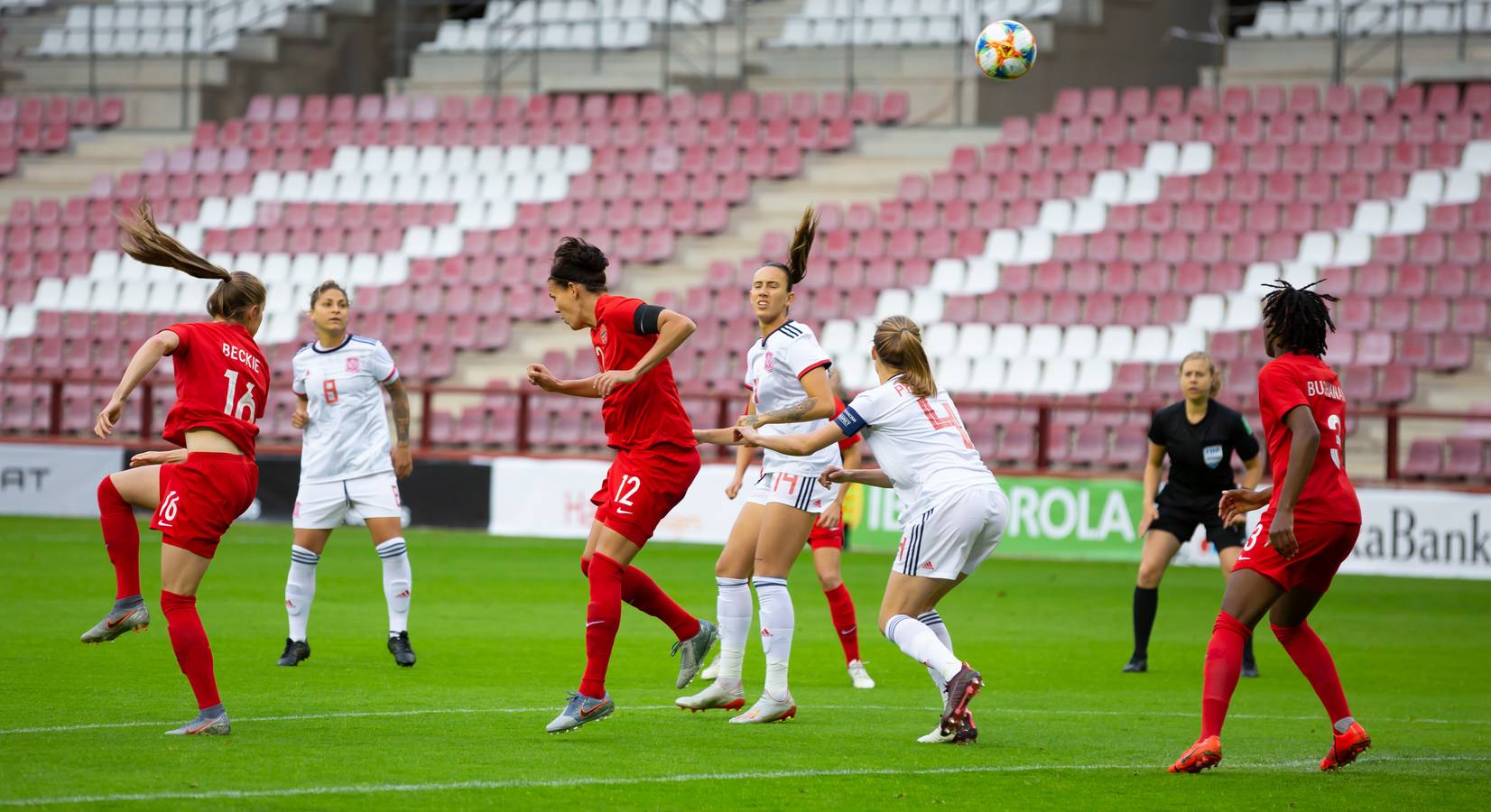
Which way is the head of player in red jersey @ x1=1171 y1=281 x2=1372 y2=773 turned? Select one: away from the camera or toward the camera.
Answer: away from the camera

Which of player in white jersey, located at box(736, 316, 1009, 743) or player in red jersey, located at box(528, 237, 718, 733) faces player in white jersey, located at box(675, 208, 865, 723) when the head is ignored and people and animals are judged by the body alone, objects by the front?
player in white jersey, located at box(736, 316, 1009, 743)

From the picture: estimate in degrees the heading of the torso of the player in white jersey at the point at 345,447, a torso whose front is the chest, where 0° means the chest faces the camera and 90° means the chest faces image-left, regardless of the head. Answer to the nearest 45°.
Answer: approximately 0°

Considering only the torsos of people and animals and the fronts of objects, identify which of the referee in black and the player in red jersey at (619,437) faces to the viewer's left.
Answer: the player in red jersey

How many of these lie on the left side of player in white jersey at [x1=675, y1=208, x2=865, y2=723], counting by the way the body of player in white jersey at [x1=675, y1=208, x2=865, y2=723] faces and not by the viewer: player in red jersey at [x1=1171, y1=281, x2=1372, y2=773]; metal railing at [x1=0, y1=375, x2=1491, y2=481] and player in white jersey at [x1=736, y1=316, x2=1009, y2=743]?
2

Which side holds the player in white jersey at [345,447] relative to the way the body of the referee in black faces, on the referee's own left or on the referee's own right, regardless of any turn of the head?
on the referee's own right

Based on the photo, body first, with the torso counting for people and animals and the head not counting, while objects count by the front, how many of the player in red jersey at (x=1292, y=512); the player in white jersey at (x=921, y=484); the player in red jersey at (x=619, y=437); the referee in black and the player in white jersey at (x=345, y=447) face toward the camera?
2

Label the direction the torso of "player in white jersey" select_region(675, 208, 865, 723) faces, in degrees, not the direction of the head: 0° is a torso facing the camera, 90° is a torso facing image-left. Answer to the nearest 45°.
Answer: approximately 45°

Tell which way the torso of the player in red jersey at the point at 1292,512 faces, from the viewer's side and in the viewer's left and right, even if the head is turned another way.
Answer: facing away from the viewer and to the left of the viewer

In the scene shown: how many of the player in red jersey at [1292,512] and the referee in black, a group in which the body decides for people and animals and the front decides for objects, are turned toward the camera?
1

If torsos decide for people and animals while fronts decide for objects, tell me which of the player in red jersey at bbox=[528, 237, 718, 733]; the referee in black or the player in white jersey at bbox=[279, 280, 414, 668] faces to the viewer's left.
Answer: the player in red jersey

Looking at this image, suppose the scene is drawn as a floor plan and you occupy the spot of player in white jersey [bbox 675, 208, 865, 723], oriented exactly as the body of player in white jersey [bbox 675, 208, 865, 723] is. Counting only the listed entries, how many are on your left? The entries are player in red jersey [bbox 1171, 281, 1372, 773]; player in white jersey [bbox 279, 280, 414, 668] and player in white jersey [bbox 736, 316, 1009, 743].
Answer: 2
